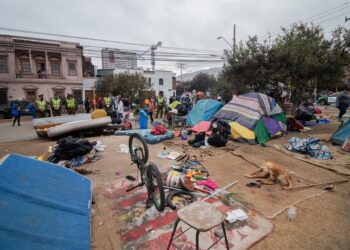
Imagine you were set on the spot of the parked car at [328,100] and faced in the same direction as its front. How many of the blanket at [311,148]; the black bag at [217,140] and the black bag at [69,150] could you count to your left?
3

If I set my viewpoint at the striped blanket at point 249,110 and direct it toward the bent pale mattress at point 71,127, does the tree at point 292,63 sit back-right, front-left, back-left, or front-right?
back-right

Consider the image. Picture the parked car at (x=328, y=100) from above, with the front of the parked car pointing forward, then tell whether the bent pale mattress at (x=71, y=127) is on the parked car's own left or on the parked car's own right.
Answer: on the parked car's own left

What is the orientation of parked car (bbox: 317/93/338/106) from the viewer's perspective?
to the viewer's left

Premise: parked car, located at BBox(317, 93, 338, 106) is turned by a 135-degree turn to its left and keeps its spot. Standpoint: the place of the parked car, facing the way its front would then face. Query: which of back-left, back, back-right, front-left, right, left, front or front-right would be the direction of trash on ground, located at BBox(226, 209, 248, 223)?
front-right

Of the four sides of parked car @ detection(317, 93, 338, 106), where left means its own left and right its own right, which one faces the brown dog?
left

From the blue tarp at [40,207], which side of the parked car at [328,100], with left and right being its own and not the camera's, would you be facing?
left

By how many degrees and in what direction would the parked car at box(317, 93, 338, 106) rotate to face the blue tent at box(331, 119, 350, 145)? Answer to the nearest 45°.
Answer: approximately 90° to its left
